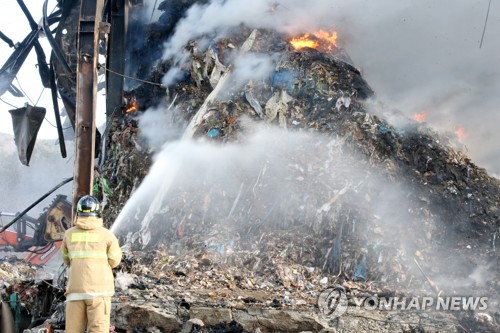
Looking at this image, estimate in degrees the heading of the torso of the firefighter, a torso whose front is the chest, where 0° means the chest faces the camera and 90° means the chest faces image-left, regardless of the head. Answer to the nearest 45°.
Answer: approximately 180°

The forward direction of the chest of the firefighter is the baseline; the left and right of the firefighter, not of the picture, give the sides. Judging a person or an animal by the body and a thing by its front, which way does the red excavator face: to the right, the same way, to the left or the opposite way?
to the right

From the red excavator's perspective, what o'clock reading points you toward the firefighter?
The firefighter is roughly at 3 o'clock from the red excavator.

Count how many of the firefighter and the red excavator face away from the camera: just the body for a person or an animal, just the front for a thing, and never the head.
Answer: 1

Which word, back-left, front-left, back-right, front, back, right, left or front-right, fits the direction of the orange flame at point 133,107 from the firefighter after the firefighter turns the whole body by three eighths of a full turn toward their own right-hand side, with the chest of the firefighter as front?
back-left

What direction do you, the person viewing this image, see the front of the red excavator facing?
facing to the right of the viewer

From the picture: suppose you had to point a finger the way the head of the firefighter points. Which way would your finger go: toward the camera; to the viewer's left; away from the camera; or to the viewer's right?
away from the camera

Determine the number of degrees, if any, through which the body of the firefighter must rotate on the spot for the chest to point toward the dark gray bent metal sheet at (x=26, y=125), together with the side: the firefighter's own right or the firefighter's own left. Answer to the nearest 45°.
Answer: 0° — they already face it
